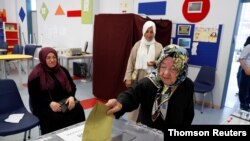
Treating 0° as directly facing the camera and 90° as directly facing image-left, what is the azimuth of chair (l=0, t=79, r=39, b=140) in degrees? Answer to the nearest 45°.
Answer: approximately 315°

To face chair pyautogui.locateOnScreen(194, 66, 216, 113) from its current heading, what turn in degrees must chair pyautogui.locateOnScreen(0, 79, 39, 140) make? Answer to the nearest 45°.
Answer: approximately 45° to its left

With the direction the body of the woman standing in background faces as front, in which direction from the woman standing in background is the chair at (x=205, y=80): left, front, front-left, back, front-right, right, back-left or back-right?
back-left

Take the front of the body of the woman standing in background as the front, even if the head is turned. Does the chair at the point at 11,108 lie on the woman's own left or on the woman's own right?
on the woman's own right

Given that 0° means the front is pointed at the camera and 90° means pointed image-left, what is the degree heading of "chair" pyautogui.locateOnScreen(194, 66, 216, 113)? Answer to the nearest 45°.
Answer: approximately 45°

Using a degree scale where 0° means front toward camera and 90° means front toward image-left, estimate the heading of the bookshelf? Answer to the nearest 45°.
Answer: approximately 0°

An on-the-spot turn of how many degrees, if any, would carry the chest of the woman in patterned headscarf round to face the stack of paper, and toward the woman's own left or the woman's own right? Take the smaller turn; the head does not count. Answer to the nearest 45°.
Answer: approximately 45° to the woman's own right

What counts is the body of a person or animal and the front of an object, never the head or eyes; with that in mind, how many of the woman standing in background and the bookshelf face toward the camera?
2
